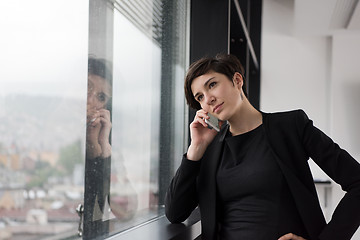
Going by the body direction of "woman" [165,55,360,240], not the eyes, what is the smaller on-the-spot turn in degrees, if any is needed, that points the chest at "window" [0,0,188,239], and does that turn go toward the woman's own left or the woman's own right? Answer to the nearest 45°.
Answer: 0° — they already face it

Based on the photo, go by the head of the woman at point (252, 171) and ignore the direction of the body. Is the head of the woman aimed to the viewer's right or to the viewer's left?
to the viewer's left
